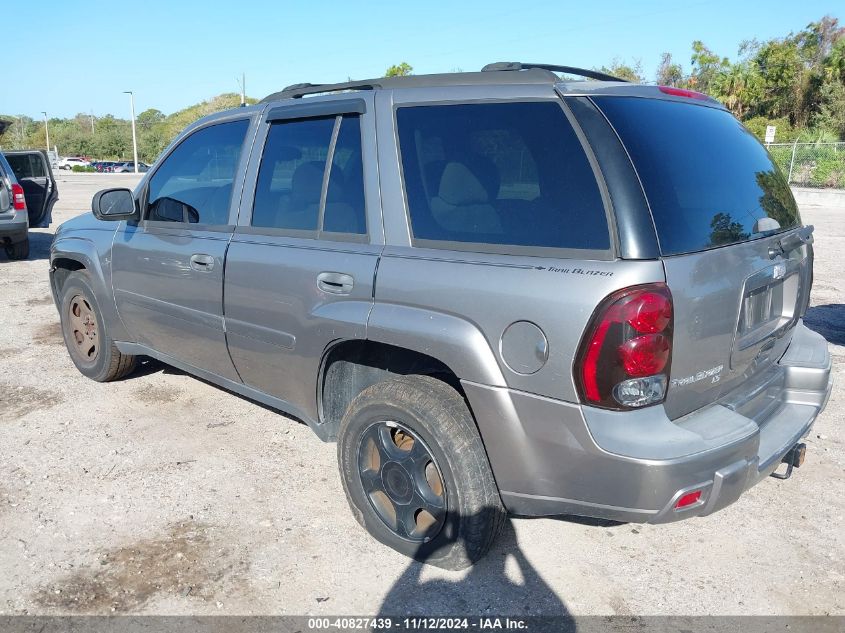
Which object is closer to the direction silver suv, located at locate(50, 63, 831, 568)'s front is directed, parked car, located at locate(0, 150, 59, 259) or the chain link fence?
the parked car

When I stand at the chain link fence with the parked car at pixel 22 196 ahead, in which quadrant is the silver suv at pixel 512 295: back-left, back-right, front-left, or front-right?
front-left

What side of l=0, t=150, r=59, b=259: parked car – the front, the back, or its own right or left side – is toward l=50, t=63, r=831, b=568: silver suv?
back

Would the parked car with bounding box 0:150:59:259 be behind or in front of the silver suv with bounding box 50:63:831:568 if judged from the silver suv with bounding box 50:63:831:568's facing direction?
in front

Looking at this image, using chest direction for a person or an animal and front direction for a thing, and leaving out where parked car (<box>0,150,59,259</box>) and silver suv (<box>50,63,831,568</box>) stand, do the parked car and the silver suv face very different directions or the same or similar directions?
same or similar directions

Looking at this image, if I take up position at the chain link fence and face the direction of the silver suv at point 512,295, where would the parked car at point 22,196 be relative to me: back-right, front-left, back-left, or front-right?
front-right

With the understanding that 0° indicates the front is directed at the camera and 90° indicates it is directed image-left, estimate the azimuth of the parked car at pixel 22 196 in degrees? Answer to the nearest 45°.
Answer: approximately 180°

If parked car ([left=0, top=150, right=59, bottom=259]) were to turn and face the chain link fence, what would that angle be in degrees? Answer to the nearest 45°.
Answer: approximately 90° to its right

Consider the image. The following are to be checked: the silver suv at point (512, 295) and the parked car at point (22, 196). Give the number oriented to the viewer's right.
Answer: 0

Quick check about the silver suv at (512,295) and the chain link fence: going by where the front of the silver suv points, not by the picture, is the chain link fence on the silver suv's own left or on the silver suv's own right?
on the silver suv's own right

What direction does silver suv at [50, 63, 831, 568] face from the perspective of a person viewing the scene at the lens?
facing away from the viewer and to the left of the viewer
